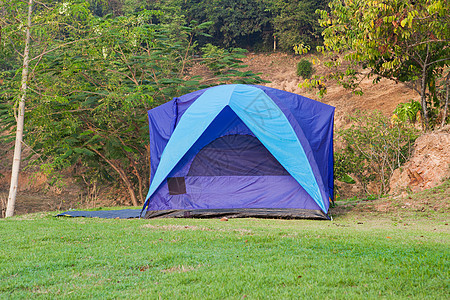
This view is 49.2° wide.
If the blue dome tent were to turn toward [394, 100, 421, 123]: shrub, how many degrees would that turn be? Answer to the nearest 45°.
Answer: approximately 135° to its left

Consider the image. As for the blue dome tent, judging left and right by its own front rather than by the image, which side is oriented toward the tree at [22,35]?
right

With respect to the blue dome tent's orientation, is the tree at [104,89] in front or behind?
behind

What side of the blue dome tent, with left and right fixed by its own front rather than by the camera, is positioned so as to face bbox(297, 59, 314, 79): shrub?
back

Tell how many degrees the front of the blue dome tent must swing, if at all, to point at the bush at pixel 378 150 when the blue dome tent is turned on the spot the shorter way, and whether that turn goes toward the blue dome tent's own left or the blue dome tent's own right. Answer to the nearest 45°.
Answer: approximately 135° to the blue dome tent's own left

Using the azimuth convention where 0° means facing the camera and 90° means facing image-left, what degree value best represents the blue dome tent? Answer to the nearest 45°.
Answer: approximately 0°
